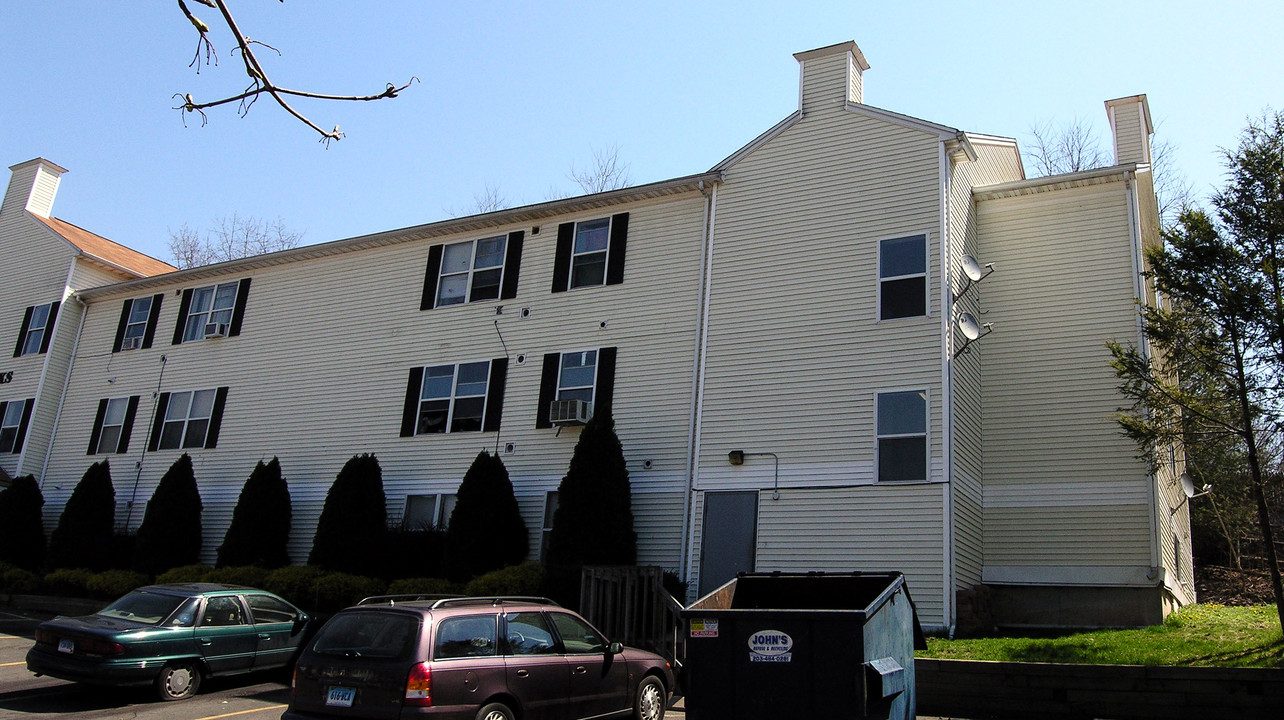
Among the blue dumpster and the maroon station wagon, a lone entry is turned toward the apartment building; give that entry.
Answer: the maroon station wagon

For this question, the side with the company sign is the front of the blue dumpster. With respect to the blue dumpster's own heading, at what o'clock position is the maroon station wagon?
The maroon station wagon is roughly at 3 o'clock from the blue dumpster.

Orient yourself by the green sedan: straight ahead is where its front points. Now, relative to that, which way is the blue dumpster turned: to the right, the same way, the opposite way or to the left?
the opposite way

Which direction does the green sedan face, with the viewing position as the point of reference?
facing away from the viewer and to the right of the viewer

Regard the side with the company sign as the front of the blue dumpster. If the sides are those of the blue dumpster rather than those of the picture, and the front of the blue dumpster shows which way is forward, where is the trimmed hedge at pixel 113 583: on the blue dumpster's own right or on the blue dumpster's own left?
on the blue dumpster's own right

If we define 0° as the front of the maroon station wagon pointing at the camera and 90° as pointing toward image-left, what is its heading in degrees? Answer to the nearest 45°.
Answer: approximately 225°

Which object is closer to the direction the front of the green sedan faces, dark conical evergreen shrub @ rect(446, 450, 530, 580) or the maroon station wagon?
the dark conical evergreen shrub

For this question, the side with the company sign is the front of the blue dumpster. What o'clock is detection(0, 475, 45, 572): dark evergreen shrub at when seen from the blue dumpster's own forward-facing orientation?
The dark evergreen shrub is roughly at 4 o'clock from the blue dumpster.
